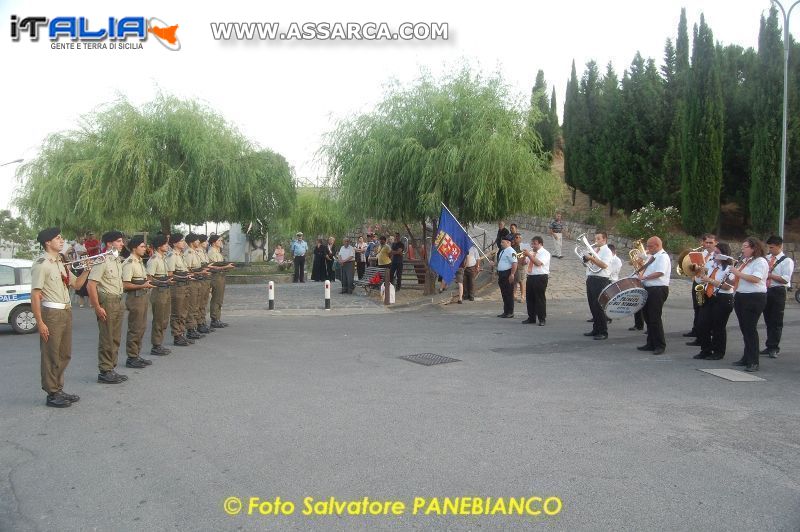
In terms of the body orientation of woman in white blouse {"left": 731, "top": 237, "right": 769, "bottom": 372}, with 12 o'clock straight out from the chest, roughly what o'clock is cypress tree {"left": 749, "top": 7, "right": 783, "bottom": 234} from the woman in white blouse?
The cypress tree is roughly at 3 o'clock from the woman in white blouse.

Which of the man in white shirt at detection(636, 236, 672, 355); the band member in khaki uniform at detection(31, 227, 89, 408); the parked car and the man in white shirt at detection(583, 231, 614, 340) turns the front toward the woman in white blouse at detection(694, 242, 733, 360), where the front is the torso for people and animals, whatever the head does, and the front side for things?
the band member in khaki uniform

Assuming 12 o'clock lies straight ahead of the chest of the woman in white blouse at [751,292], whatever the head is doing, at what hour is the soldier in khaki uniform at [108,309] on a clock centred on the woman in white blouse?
The soldier in khaki uniform is roughly at 11 o'clock from the woman in white blouse.

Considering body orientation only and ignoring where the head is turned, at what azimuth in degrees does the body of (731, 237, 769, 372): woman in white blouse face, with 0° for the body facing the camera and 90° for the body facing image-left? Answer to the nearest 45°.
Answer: approximately 90°

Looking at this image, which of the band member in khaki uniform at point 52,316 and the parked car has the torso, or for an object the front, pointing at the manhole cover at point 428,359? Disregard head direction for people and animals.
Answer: the band member in khaki uniform

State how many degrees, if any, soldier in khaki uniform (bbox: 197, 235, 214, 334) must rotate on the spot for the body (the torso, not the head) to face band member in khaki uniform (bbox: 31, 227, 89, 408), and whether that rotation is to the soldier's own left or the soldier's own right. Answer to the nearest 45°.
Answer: approximately 90° to the soldier's own right

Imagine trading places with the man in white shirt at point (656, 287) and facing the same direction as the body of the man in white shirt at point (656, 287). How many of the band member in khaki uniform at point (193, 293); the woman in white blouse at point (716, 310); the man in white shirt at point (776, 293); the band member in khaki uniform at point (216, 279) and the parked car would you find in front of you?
3

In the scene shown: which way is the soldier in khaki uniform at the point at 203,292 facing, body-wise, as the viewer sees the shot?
to the viewer's right

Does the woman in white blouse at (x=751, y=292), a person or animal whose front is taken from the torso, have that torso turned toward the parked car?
yes

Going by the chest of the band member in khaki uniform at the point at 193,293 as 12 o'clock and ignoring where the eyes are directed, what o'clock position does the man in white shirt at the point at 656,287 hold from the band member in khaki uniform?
The man in white shirt is roughly at 1 o'clock from the band member in khaki uniform.

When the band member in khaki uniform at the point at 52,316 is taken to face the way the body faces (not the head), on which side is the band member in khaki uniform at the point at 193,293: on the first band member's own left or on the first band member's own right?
on the first band member's own left

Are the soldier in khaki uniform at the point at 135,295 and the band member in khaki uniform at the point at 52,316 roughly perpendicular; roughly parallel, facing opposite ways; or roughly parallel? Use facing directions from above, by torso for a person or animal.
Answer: roughly parallel

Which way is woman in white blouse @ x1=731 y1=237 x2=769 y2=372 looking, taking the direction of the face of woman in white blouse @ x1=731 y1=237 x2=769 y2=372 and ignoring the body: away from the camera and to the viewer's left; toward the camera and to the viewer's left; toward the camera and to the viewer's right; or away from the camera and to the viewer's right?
toward the camera and to the viewer's left

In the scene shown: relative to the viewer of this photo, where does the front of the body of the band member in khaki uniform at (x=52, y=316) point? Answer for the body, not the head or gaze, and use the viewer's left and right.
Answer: facing to the right of the viewer

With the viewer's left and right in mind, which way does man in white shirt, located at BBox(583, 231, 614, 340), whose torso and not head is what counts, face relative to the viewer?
facing to the left of the viewer

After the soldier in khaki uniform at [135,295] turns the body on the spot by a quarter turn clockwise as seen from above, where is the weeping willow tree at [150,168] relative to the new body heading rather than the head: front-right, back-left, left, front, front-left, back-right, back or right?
back

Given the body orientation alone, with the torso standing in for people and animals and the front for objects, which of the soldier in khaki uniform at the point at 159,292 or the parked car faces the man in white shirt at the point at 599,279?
the soldier in khaki uniform

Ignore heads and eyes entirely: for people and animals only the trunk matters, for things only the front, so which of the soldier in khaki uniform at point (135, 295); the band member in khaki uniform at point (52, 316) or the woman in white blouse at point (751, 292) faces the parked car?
the woman in white blouse
